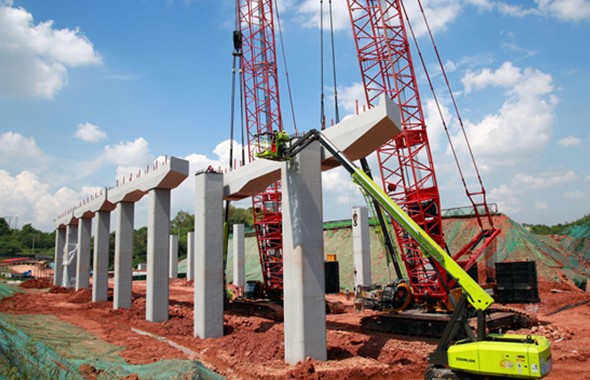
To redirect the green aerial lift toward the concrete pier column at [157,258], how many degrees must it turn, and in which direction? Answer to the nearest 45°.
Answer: approximately 45° to its right

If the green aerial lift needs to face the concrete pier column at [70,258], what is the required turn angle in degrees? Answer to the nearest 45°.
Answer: approximately 45° to its right

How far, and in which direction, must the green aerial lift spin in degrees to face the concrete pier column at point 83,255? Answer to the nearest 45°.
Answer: approximately 45° to its right

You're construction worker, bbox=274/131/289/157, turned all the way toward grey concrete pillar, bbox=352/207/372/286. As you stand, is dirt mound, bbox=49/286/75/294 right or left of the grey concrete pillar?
left

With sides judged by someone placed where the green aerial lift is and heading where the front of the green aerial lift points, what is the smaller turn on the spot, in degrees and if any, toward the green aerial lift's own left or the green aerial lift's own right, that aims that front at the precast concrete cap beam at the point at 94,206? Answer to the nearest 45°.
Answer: approximately 45° to the green aerial lift's own right

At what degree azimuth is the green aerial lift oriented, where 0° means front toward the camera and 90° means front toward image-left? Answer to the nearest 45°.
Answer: approximately 90°

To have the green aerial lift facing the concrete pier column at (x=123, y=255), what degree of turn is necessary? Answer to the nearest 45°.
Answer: approximately 45° to its right

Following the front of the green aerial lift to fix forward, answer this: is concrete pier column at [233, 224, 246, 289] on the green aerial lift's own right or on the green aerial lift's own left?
on the green aerial lift's own right
